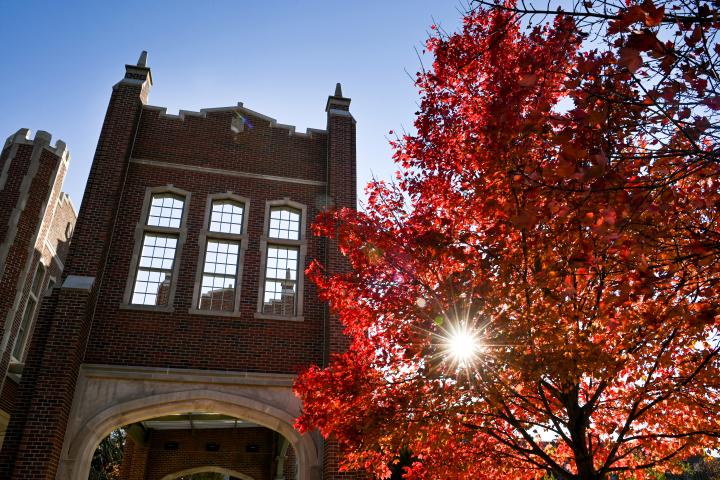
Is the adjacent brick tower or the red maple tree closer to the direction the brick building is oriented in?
the red maple tree

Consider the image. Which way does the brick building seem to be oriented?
toward the camera

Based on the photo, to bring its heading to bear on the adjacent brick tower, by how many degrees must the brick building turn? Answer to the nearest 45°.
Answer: approximately 135° to its right

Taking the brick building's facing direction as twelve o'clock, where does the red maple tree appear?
The red maple tree is roughly at 11 o'clock from the brick building.
